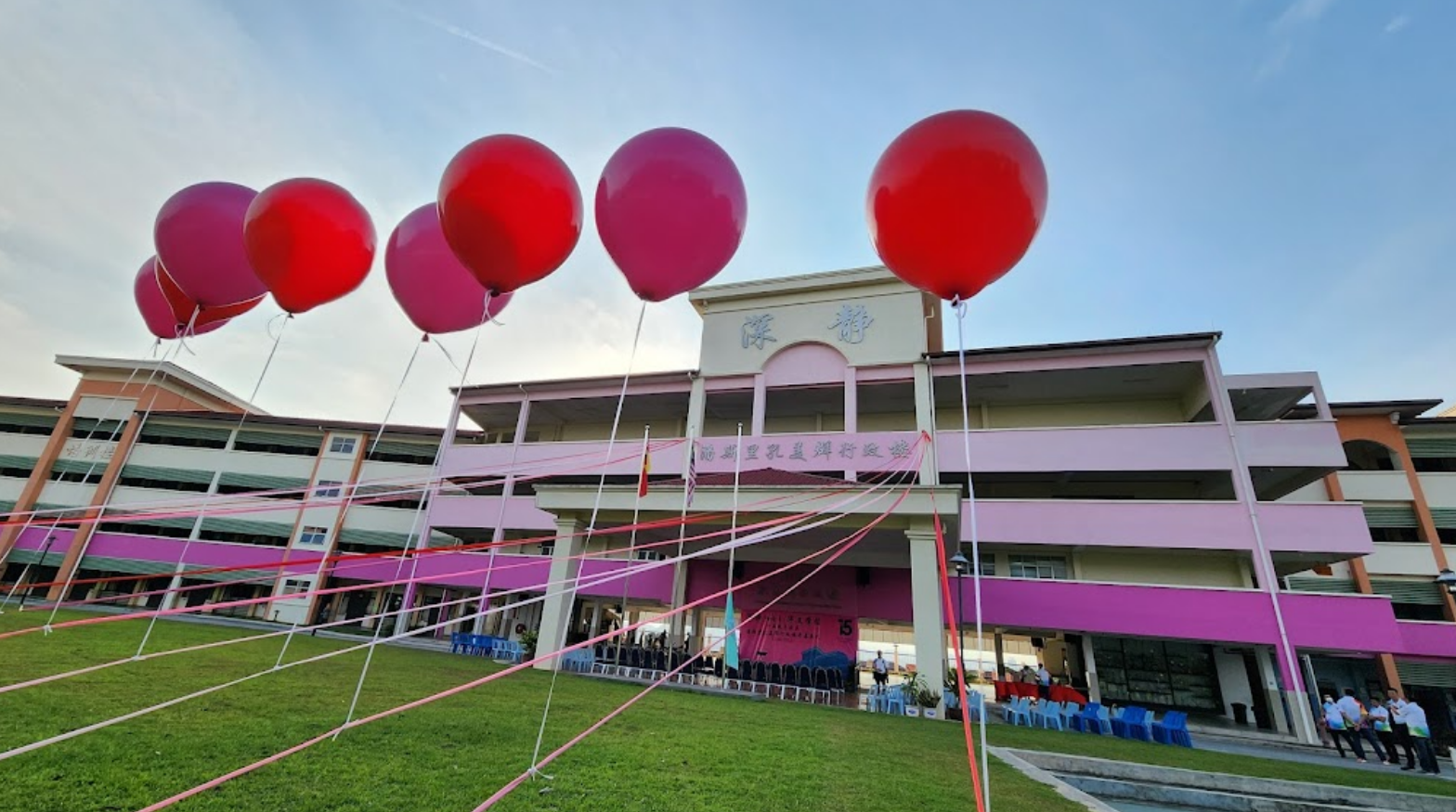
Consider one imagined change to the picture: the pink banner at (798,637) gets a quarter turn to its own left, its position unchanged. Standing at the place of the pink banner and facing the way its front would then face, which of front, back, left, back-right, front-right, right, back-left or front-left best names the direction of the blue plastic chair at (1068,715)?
front-right

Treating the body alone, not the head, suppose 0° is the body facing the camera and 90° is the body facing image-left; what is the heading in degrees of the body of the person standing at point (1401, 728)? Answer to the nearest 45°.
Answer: approximately 45°

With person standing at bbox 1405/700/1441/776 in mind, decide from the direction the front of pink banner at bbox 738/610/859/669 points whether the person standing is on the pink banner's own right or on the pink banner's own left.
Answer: on the pink banner's own left

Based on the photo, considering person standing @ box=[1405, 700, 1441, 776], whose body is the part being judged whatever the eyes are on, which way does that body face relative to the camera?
to the viewer's left

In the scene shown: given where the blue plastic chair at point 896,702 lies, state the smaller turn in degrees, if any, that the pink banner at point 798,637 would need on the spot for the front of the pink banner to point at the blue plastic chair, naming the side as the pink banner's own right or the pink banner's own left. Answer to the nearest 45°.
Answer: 0° — it already faces it

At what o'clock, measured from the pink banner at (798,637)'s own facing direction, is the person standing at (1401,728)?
The person standing is roughly at 10 o'clock from the pink banner.

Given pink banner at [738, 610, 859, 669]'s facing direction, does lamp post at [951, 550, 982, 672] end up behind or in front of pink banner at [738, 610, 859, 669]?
in front

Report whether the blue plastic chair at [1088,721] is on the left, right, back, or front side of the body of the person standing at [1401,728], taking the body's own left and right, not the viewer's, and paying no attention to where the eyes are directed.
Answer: front

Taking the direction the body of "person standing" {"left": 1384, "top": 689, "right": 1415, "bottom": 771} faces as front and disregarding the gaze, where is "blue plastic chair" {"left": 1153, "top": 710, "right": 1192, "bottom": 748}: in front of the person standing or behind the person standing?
in front

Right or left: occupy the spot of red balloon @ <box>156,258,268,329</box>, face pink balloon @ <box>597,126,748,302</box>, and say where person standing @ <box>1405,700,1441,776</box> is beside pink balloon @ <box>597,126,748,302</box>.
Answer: left

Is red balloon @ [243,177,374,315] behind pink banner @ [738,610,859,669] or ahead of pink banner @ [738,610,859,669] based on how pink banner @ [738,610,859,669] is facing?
ahead

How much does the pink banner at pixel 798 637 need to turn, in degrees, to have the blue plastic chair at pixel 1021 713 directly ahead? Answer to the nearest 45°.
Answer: approximately 45° to its left

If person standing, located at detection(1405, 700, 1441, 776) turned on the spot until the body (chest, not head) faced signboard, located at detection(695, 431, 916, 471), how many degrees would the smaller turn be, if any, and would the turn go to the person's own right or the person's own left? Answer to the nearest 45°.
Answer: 0° — they already face it
